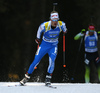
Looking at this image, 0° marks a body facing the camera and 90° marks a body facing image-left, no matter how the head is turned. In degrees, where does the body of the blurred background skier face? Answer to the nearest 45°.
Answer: approximately 0°

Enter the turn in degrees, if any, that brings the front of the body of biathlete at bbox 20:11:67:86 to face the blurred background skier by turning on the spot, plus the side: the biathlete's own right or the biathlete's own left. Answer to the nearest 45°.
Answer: approximately 135° to the biathlete's own left

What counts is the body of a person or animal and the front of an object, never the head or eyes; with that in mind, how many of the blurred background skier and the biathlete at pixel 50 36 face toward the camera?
2

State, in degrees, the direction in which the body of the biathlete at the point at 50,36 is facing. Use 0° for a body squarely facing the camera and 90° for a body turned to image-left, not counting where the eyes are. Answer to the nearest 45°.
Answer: approximately 0°
